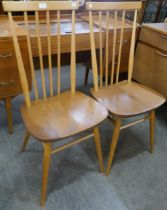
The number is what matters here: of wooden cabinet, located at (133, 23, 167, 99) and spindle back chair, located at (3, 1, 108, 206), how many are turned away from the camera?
0

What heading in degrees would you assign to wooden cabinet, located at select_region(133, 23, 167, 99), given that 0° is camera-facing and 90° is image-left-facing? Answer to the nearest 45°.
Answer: approximately 45°

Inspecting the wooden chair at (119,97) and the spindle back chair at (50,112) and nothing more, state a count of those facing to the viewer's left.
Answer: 0

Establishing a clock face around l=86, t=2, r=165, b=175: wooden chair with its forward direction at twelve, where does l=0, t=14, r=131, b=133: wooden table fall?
The wooden table is roughly at 5 o'clock from the wooden chair.

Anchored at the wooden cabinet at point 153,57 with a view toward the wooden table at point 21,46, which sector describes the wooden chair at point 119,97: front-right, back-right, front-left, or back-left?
front-left

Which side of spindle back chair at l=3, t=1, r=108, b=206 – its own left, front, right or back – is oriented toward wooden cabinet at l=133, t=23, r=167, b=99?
left

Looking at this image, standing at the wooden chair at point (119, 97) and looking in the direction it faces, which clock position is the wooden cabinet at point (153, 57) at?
The wooden cabinet is roughly at 8 o'clock from the wooden chair.

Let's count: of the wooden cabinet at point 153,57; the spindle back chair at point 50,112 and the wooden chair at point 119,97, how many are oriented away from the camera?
0

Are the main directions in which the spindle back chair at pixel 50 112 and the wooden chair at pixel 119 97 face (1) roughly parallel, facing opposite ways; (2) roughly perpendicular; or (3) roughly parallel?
roughly parallel

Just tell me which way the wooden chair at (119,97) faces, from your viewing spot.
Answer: facing the viewer and to the right of the viewer
